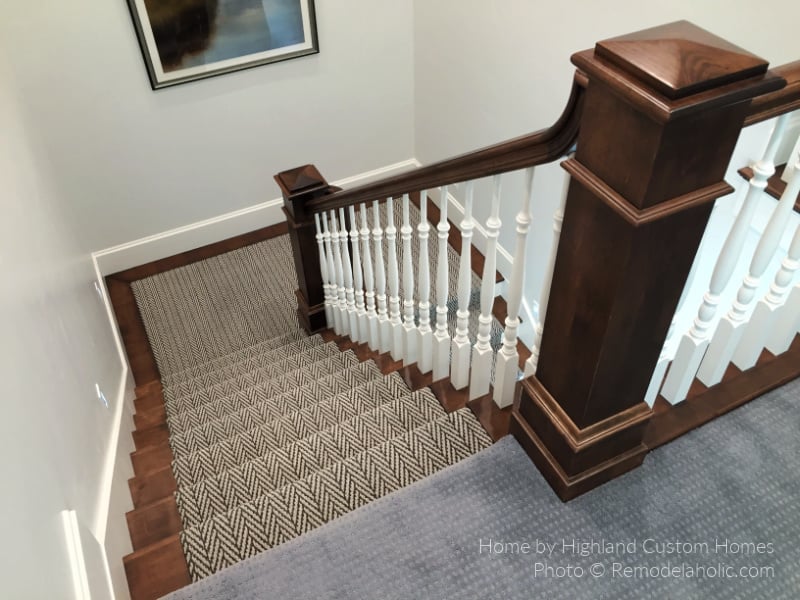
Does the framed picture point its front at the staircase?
yes

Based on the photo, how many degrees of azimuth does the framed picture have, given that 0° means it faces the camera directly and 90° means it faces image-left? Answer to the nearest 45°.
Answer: approximately 0°
